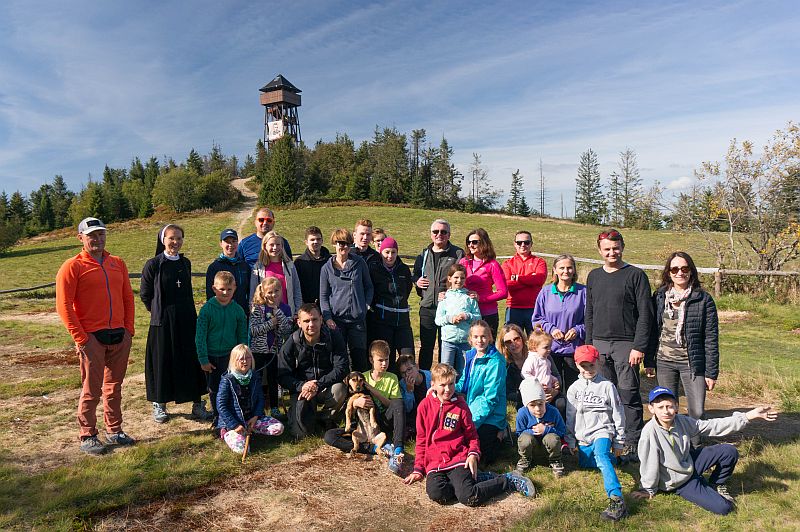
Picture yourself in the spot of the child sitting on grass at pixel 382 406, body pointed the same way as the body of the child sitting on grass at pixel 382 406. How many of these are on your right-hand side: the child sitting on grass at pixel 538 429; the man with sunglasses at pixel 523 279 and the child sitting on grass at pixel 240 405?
1

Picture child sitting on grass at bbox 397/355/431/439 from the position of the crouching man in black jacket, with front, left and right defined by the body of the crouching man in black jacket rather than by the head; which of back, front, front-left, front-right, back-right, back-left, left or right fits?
left

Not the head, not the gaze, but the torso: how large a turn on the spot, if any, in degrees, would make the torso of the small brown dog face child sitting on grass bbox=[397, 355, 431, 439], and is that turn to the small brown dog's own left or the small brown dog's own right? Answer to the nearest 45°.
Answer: approximately 135° to the small brown dog's own left

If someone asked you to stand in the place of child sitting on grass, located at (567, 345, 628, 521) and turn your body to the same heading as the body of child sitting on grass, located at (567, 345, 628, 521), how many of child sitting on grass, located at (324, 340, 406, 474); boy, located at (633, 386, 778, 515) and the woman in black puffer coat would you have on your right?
1

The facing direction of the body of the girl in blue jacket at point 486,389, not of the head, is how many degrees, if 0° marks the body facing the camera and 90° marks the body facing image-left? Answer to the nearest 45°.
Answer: approximately 45°

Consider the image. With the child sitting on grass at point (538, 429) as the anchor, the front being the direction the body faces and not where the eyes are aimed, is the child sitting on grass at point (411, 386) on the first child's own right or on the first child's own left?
on the first child's own right

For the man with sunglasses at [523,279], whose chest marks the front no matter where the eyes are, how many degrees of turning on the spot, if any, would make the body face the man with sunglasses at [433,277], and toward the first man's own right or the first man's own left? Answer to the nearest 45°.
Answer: approximately 90° to the first man's own right

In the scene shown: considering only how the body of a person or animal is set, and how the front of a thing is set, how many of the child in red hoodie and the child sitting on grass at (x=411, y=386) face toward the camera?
2
